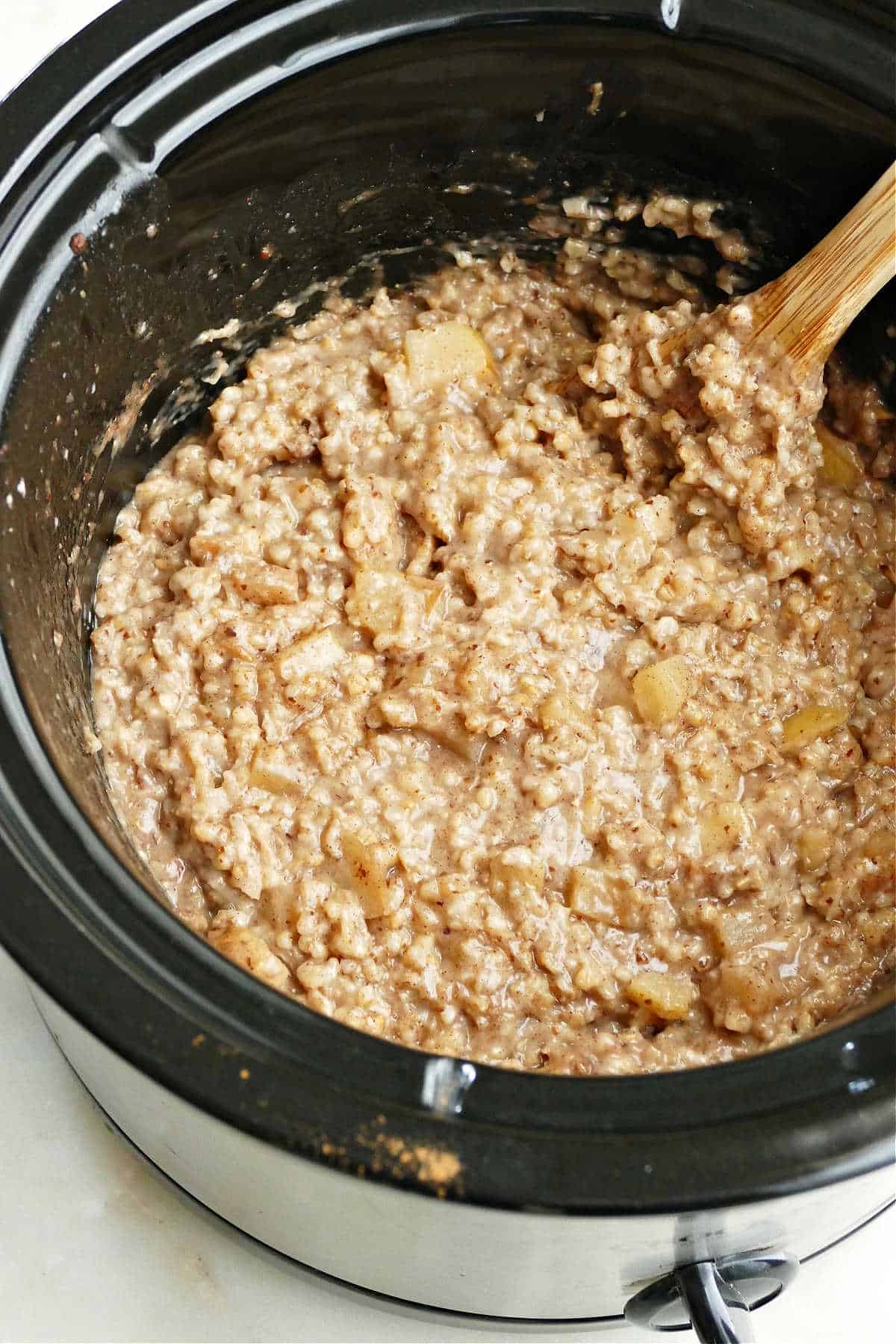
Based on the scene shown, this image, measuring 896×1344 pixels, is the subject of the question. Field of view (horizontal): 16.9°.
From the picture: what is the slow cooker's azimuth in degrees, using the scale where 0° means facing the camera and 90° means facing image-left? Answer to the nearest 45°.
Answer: approximately 0°
